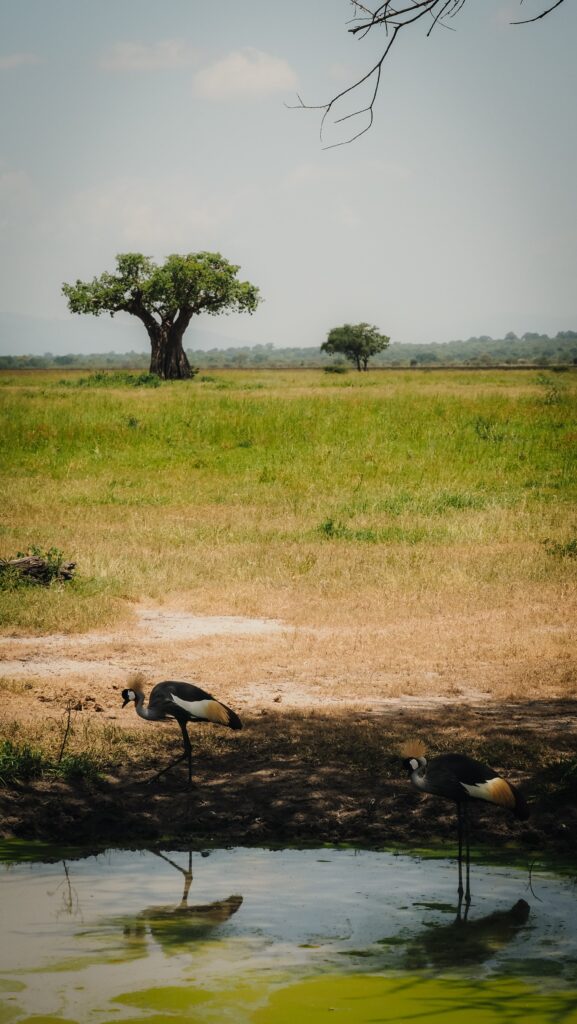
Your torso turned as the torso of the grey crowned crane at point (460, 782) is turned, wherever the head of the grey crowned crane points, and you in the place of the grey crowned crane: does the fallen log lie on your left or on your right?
on your right

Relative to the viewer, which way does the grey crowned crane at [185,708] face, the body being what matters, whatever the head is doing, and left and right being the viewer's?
facing to the left of the viewer

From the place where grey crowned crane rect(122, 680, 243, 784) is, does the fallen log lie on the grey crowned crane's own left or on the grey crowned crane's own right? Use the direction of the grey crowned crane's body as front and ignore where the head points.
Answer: on the grey crowned crane's own right

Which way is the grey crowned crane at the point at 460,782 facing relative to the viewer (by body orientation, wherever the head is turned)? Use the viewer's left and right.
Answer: facing to the left of the viewer
